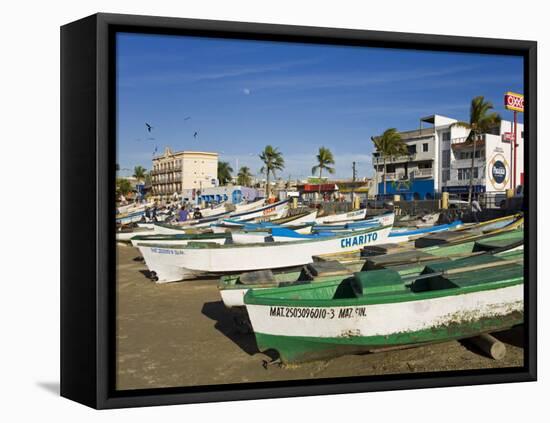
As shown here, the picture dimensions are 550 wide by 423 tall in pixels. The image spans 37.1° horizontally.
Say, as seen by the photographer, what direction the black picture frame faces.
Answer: facing the viewer and to the right of the viewer
